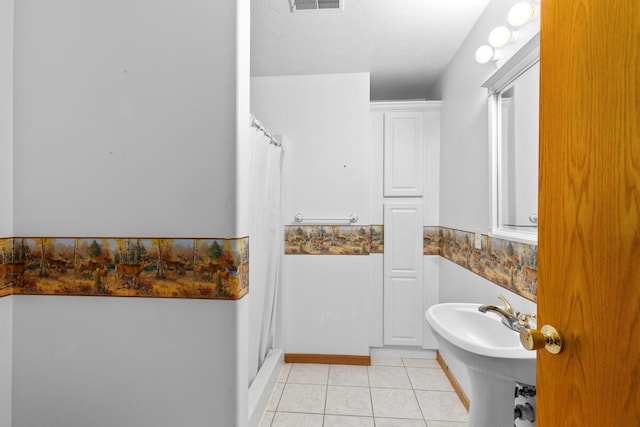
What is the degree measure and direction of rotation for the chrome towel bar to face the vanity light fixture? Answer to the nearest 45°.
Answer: approximately 45° to its left

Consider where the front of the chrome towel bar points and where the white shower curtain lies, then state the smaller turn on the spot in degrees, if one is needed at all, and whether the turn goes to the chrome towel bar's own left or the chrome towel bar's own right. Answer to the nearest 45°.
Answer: approximately 45° to the chrome towel bar's own right

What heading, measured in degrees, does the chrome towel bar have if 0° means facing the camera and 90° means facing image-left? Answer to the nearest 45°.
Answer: approximately 0°

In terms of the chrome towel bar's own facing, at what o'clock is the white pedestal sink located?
The white pedestal sink is roughly at 11 o'clock from the chrome towel bar.

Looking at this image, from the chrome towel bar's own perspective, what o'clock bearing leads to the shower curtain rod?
The shower curtain rod is roughly at 1 o'clock from the chrome towel bar.

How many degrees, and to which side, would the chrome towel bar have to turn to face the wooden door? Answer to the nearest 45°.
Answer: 0° — it already faces it

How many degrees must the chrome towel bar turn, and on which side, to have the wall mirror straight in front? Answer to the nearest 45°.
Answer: approximately 45° to its left
